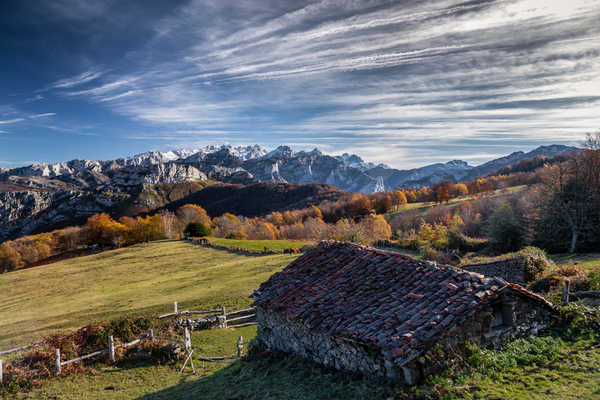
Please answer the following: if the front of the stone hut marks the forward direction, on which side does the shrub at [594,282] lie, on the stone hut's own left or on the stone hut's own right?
on the stone hut's own left

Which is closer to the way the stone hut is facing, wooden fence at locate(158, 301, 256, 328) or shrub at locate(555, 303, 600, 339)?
the shrub

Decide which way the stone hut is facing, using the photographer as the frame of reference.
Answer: facing the viewer and to the right of the viewer

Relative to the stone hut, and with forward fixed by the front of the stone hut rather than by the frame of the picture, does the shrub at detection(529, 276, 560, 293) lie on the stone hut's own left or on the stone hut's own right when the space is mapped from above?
on the stone hut's own left

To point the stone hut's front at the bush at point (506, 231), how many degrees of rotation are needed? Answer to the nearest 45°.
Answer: approximately 135° to its left

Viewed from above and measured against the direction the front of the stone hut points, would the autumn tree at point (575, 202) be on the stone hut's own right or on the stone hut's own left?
on the stone hut's own left

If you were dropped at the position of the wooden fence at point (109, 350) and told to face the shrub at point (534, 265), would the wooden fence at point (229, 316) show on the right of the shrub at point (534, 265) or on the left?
left

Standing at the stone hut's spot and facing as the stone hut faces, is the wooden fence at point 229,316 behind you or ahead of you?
behind
